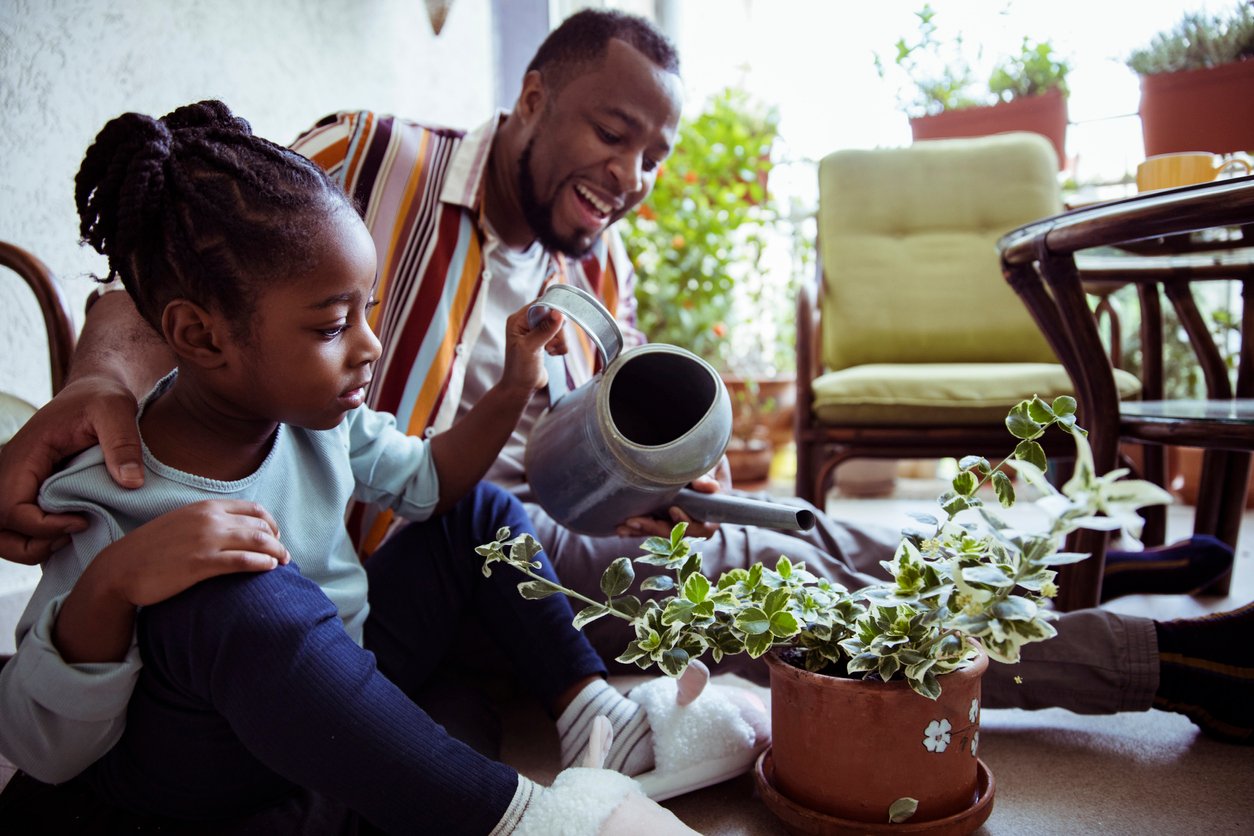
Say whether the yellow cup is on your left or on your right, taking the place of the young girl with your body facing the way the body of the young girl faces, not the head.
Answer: on your left

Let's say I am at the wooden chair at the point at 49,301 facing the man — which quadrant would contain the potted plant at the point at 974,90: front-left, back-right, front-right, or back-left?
front-left

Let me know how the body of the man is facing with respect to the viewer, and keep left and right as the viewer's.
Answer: facing the viewer and to the right of the viewer

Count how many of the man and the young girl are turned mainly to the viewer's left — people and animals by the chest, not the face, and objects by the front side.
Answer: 0

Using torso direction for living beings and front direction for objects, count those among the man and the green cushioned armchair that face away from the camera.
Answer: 0

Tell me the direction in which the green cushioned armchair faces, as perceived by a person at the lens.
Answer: facing the viewer

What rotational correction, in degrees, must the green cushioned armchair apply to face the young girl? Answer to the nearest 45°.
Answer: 0° — it already faces them

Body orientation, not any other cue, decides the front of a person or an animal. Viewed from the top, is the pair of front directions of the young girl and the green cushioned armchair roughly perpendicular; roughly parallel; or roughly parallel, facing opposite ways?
roughly perpendicular

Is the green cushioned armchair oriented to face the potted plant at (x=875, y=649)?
yes

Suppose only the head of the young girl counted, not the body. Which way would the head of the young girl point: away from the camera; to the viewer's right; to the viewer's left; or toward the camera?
to the viewer's right

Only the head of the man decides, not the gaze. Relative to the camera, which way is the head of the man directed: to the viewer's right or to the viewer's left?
to the viewer's right

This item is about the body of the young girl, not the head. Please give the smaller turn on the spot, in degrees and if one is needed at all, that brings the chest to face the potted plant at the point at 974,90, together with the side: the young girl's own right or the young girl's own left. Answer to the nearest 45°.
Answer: approximately 90° to the young girl's own left

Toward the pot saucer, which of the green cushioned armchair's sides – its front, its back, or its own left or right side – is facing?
front

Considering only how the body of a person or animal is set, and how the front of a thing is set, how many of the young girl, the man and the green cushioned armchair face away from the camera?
0

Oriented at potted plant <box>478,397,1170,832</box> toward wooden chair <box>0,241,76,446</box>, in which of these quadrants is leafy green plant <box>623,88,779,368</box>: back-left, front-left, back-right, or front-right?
front-right
